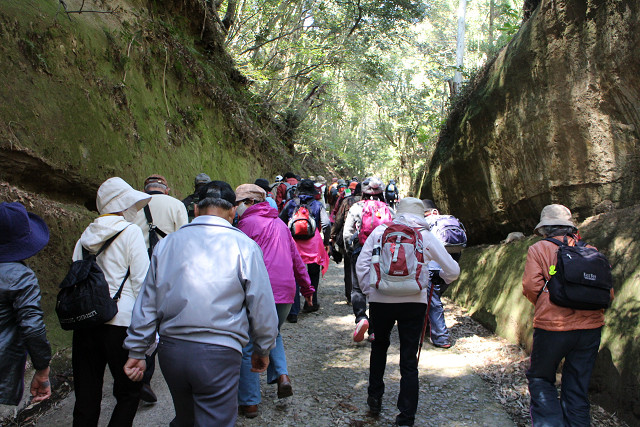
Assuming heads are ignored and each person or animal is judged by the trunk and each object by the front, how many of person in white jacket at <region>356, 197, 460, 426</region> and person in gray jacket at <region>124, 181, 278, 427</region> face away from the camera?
2

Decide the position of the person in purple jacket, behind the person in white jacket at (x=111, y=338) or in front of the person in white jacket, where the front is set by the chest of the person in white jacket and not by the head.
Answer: in front

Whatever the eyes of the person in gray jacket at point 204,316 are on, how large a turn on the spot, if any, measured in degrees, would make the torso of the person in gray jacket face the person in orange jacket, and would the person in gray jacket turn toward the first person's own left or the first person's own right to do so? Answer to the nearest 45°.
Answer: approximately 90° to the first person's own right

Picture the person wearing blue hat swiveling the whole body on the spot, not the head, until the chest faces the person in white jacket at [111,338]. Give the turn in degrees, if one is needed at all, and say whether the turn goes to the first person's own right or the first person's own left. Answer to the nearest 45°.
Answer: approximately 45° to the first person's own right

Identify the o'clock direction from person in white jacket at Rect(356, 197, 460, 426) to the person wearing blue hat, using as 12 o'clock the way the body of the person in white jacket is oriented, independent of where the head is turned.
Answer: The person wearing blue hat is roughly at 8 o'clock from the person in white jacket.

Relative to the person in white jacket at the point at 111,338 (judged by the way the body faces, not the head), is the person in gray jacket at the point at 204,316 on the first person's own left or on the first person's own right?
on the first person's own right

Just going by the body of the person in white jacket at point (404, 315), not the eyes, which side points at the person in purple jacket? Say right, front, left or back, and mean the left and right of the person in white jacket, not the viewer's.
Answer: left

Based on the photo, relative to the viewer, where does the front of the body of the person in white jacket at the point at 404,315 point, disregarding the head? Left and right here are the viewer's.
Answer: facing away from the viewer

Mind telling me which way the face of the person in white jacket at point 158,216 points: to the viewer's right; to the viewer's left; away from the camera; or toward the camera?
away from the camera

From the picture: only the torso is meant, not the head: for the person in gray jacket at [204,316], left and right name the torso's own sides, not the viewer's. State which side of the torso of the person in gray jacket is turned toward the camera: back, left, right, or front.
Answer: back

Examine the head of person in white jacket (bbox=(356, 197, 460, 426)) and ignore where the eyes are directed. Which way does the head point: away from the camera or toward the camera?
away from the camera
